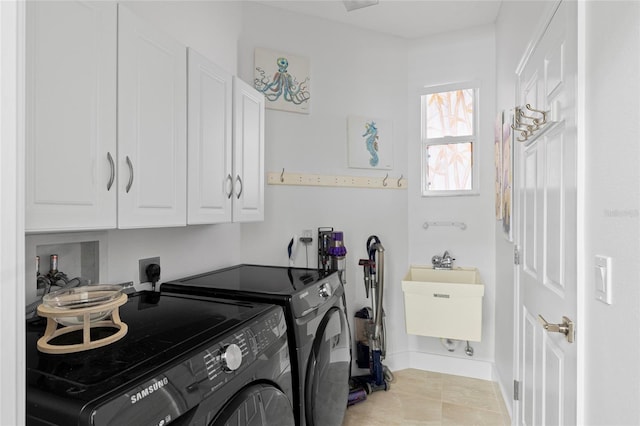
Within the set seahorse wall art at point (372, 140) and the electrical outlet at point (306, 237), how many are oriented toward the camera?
2

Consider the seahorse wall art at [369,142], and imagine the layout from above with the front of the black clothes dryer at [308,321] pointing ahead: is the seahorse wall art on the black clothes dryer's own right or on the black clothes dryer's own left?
on the black clothes dryer's own left

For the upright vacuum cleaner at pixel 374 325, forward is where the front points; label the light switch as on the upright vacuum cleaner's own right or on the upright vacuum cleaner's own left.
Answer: on the upright vacuum cleaner's own left

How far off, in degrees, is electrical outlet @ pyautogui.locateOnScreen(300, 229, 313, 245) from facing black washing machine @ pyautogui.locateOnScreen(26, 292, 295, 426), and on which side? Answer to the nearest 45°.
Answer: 0° — it already faces it

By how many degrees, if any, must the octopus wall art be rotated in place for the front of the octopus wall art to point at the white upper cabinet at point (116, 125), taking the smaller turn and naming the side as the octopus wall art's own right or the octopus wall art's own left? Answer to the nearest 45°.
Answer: approximately 45° to the octopus wall art's own right
